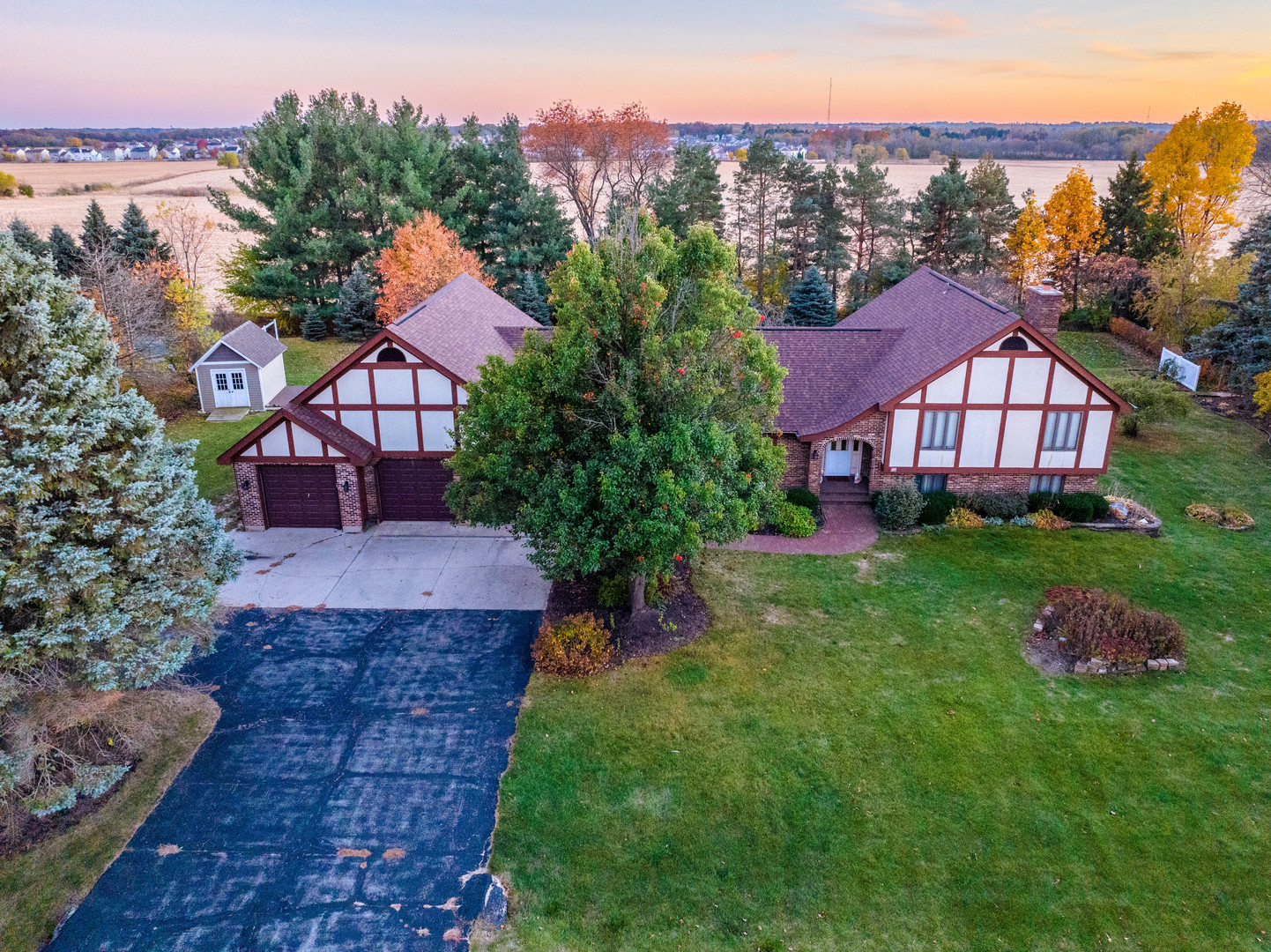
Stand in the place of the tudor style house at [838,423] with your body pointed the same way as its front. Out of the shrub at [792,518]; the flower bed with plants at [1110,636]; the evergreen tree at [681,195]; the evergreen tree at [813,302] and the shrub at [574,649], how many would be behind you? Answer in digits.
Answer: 2

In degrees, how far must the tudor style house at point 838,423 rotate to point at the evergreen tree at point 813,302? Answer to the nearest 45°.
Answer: approximately 180°

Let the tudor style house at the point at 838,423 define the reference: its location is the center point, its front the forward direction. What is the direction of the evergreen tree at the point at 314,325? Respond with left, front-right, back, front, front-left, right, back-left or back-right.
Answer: back-right

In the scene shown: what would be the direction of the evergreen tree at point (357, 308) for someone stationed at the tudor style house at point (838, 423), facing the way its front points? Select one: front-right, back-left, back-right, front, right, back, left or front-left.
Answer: back-right

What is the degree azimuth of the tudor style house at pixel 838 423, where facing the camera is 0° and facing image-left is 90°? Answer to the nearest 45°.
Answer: approximately 0°

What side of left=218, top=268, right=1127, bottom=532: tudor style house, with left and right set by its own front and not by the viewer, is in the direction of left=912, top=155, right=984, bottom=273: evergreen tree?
back

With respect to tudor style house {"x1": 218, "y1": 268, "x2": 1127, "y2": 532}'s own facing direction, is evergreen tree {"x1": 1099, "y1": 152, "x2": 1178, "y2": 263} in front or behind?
behind

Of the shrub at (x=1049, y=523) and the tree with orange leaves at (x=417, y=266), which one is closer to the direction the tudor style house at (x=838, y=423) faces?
the shrub

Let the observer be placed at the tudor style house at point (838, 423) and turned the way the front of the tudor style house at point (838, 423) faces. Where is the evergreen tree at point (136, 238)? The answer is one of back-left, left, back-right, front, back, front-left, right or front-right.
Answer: back-right

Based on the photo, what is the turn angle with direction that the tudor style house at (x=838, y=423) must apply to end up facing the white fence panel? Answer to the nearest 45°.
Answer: approximately 135° to its left

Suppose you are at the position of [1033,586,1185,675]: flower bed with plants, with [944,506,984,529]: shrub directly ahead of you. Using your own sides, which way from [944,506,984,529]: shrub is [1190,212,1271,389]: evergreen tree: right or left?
right

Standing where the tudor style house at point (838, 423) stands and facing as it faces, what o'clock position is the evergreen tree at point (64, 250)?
The evergreen tree is roughly at 4 o'clock from the tudor style house.

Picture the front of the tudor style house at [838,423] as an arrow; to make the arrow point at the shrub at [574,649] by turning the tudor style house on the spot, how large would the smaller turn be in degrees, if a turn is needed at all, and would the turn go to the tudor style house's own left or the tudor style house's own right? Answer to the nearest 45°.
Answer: approximately 45° to the tudor style house's own right

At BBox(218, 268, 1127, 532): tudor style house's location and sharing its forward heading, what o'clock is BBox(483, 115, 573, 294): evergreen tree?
The evergreen tree is roughly at 5 o'clock from the tudor style house.
